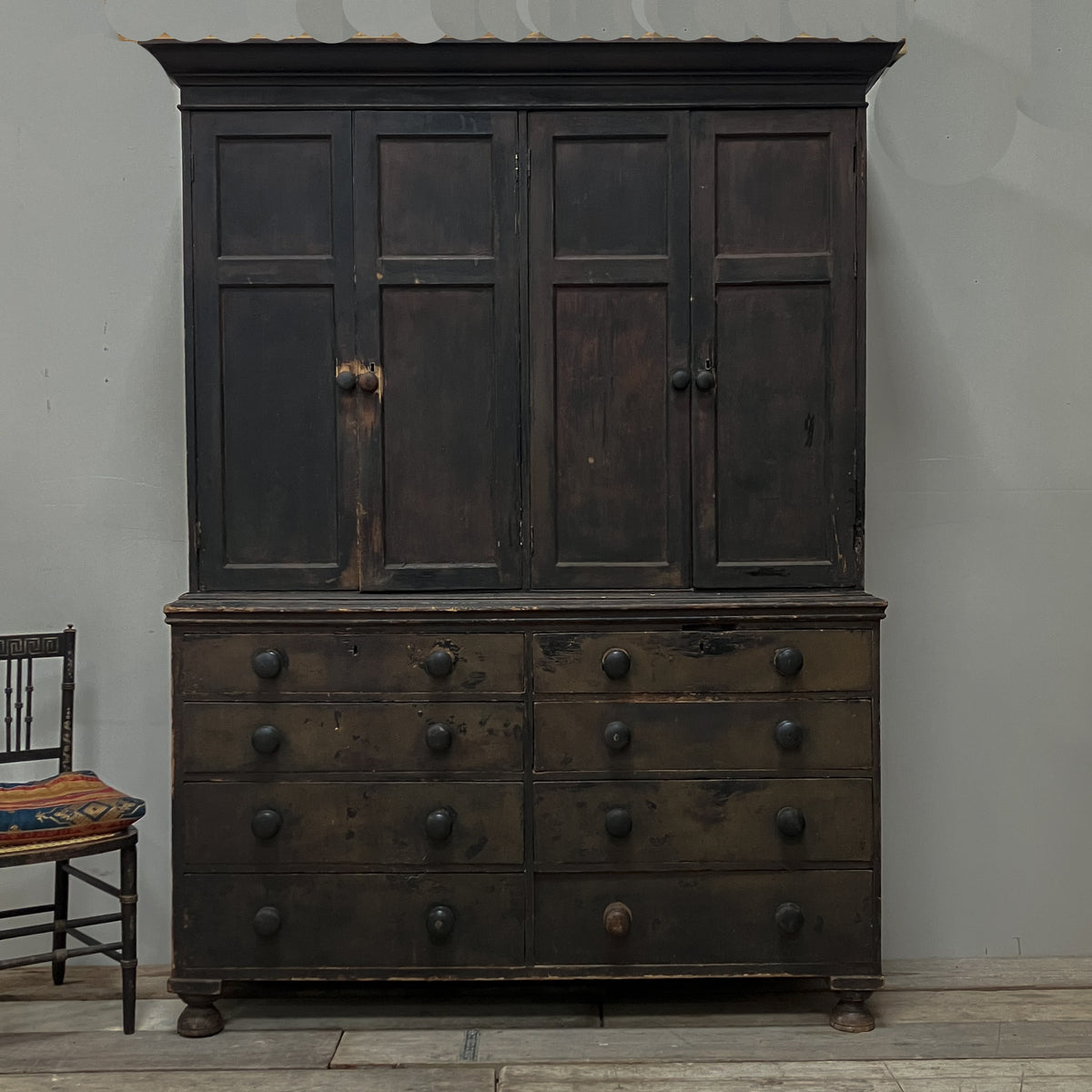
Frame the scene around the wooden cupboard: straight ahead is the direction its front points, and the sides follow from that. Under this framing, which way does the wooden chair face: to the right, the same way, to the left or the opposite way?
to the left

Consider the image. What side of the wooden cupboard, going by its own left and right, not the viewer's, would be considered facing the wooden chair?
right

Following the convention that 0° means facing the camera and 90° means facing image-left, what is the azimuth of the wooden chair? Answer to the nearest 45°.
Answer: approximately 315°

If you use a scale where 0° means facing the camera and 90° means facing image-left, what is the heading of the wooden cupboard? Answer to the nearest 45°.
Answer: approximately 0°

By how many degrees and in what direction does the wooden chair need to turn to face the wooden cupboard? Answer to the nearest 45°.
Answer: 0° — it already faces it
